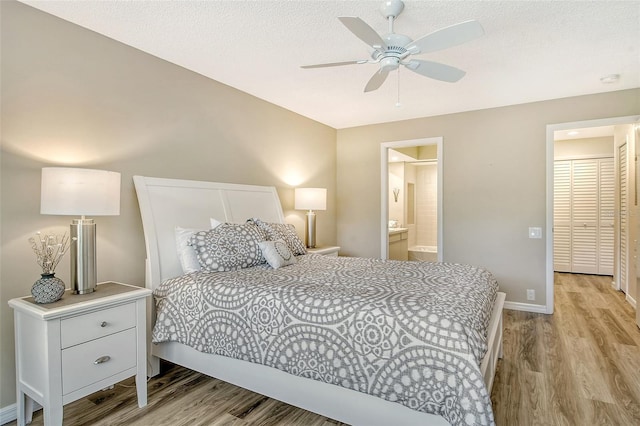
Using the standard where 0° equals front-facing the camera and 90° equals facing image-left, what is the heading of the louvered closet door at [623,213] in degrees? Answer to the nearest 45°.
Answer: approximately 90°

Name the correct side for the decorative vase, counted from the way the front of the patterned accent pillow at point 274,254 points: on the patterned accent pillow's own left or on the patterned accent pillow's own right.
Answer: on the patterned accent pillow's own right

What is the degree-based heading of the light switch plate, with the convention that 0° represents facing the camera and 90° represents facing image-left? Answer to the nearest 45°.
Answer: approximately 0°

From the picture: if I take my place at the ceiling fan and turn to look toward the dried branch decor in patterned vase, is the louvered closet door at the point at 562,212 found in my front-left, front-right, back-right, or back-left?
back-right

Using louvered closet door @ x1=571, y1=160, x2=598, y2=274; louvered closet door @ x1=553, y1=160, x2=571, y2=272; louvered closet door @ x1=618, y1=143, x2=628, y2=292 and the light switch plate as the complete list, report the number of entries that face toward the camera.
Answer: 3

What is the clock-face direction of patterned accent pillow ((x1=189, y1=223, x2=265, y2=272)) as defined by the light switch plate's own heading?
The patterned accent pillow is roughly at 1 o'clock from the light switch plate.

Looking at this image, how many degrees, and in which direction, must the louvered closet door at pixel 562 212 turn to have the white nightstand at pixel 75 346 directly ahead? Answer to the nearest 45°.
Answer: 0° — it already faces it

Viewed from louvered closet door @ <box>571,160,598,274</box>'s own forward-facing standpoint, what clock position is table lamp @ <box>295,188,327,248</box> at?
The table lamp is roughly at 1 o'clock from the louvered closet door.

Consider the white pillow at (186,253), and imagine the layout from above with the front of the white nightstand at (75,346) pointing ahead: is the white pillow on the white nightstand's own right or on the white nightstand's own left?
on the white nightstand's own left

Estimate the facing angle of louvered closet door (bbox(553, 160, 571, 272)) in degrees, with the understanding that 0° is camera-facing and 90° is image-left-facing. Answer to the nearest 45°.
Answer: approximately 0°
